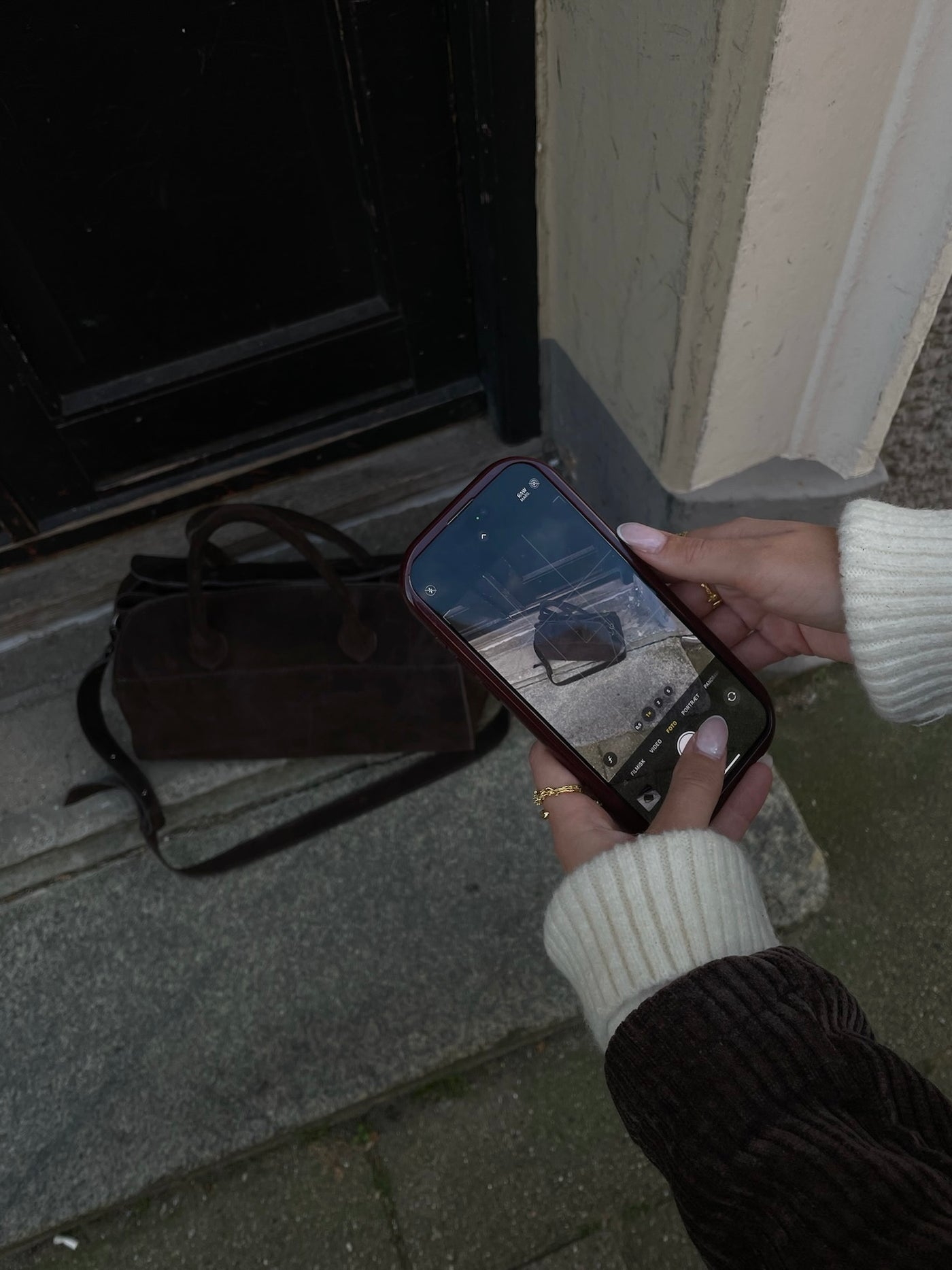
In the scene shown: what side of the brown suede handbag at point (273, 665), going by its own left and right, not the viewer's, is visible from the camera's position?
front
